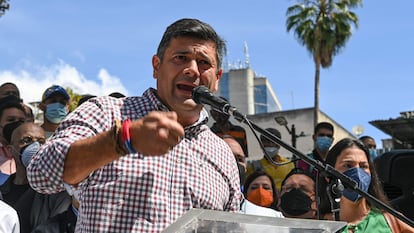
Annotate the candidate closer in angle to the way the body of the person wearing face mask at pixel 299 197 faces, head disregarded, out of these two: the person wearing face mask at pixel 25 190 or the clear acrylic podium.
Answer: the clear acrylic podium

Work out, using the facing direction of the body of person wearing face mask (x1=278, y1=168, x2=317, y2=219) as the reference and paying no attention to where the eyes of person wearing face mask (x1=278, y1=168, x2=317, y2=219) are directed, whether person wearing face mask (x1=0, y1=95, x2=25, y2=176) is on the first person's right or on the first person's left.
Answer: on the first person's right

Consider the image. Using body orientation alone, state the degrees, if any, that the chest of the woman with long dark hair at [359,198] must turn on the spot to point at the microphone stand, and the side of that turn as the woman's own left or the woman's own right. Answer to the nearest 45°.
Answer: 0° — they already face it

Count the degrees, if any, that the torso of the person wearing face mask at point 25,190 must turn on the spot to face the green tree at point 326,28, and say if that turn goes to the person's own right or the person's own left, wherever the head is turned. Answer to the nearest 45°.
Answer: approximately 90° to the person's own left

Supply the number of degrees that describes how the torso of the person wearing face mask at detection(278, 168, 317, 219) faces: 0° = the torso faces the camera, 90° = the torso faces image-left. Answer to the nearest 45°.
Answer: approximately 0°

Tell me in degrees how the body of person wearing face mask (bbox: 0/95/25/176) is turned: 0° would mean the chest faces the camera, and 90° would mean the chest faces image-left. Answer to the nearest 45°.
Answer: approximately 315°

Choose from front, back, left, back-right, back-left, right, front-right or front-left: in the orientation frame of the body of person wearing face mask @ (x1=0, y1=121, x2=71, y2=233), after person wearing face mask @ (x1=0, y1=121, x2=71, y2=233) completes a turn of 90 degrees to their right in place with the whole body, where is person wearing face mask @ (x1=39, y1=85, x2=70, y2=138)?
back-right

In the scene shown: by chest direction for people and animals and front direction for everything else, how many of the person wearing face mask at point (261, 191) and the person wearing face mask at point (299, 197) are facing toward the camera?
2
